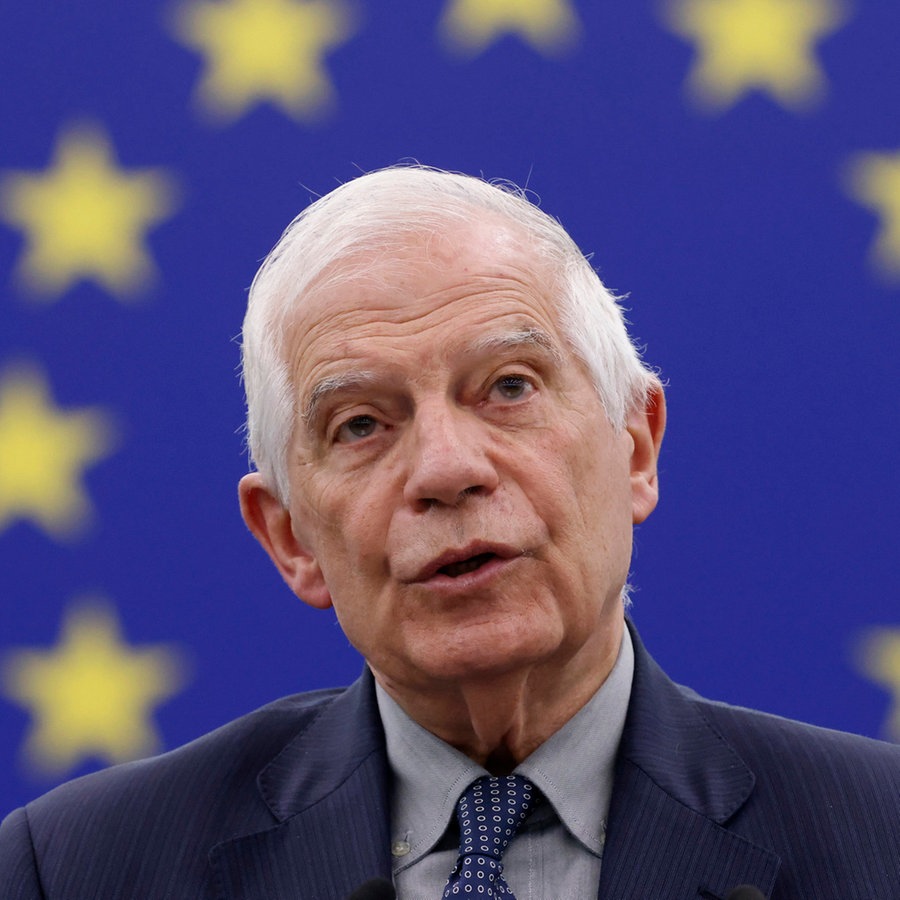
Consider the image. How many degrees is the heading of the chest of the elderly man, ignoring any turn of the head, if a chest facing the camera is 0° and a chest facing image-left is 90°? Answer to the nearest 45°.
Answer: approximately 0°
